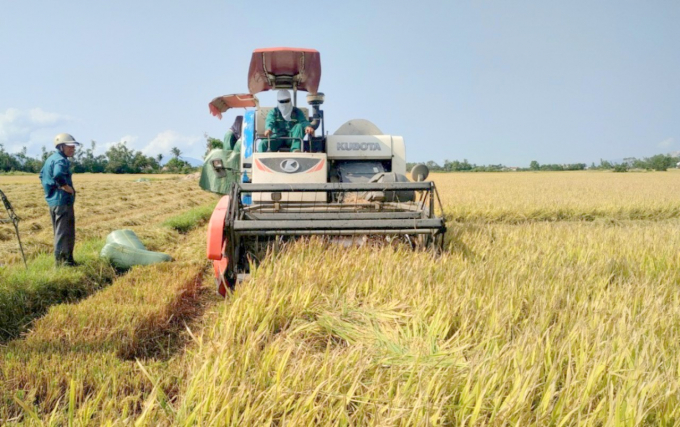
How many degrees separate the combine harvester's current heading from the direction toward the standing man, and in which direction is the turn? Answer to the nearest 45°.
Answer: approximately 90° to its right

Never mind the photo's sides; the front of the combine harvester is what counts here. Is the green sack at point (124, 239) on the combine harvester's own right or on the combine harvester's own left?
on the combine harvester's own right

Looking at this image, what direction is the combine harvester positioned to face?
toward the camera

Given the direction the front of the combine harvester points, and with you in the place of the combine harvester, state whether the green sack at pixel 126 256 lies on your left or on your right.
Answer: on your right
